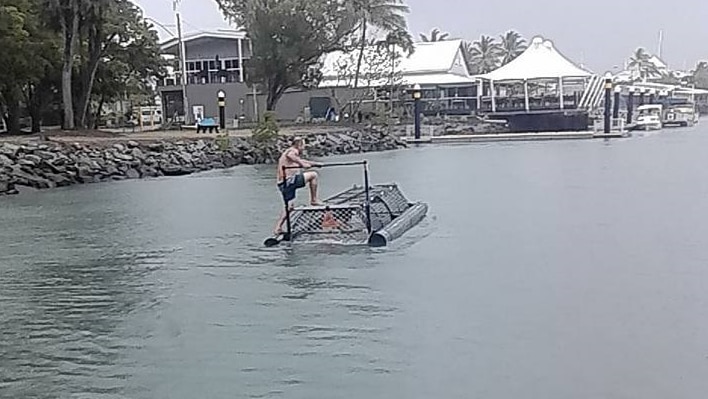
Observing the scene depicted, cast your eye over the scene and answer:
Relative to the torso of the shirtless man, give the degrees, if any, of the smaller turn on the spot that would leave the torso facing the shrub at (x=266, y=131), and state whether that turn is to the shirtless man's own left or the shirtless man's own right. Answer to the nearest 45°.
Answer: approximately 90° to the shirtless man's own left

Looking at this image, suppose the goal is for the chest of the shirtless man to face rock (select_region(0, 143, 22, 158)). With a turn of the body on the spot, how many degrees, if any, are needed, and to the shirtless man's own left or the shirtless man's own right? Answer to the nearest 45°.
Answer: approximately 135° to the shirtless man's own left

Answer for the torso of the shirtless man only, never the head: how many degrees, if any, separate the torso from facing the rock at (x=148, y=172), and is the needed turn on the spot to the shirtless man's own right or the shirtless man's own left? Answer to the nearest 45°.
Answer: approximately 90° to the shirtless man's own left

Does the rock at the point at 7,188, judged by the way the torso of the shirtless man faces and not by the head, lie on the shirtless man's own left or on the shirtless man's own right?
on the shirtless man's own left

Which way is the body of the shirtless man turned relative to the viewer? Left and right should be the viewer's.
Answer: facing to the right of the viewer

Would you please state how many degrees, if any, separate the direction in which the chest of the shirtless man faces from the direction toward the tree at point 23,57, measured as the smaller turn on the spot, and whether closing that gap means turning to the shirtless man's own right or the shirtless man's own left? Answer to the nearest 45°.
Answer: approximately 135° to the shirtless man's own left

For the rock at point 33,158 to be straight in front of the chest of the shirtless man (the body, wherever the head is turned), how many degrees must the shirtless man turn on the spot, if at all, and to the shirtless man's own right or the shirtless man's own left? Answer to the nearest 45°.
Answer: approximately 135° to the shirtless man's own left

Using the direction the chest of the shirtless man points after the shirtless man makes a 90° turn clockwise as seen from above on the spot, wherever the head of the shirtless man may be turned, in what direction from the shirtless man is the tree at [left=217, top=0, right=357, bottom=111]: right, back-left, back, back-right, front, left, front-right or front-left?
back

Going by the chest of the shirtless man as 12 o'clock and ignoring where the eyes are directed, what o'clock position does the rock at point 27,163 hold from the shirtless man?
The rock is roughly at 8 o'clock from the shirtless man.

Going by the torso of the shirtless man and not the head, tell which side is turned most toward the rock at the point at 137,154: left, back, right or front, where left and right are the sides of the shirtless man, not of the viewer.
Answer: left

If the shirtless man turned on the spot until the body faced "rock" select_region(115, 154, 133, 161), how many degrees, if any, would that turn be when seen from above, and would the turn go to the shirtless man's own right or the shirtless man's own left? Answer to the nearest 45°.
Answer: approximately 90° to the shirtless man's own left
